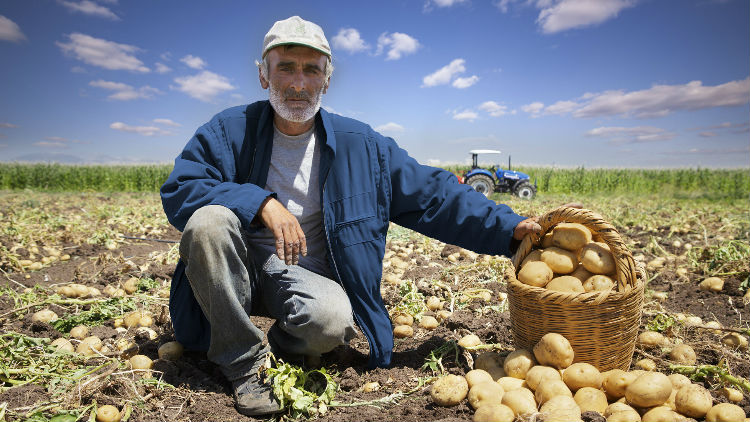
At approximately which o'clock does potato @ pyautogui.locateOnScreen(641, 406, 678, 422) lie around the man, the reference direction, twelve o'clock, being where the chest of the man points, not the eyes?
The potato is roughly at 10 o'clock from the man.

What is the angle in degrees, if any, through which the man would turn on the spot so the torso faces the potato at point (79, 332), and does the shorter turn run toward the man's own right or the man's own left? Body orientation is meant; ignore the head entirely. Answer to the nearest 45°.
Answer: approximately 90° to the man's own right

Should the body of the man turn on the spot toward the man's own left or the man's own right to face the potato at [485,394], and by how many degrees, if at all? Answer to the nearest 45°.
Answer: approximately 45° to the man's own left

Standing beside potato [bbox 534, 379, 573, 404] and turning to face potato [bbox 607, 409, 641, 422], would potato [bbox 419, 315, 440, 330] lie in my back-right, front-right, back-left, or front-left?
back-left

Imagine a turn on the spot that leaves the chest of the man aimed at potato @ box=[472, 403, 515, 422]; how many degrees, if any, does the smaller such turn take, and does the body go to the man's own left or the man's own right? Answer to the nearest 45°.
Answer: approximately 45° to the man's own left

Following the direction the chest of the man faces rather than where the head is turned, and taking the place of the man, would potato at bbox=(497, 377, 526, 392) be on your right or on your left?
on your left

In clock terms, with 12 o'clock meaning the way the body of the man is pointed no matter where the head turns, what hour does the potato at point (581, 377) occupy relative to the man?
The potato is roughly at 10 o'clock from the man.

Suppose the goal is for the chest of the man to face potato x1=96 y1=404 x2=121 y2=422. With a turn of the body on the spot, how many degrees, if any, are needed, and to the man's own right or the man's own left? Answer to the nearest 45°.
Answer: approximately 45° to the man's own right

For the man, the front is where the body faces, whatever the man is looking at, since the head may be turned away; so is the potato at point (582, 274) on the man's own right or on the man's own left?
on the man's own left

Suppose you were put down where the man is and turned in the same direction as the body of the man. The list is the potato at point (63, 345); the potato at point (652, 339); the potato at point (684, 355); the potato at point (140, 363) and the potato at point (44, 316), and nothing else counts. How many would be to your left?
2

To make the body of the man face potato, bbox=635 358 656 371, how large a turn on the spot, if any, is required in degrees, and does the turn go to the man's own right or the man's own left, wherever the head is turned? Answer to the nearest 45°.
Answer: approximately 90° to the man's own left

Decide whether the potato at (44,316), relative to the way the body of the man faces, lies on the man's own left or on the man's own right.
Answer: on the man's own right

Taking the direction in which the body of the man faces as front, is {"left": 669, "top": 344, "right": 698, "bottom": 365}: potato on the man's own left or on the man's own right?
on the man's own left

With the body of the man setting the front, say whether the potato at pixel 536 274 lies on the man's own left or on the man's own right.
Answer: on the man's own left

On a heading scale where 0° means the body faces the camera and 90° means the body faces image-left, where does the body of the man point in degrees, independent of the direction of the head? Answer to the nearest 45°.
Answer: approximately 0°

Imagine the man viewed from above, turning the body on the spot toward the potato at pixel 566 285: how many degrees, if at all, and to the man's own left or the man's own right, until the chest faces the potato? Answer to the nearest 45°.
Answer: approximately 90° to the man's own left
